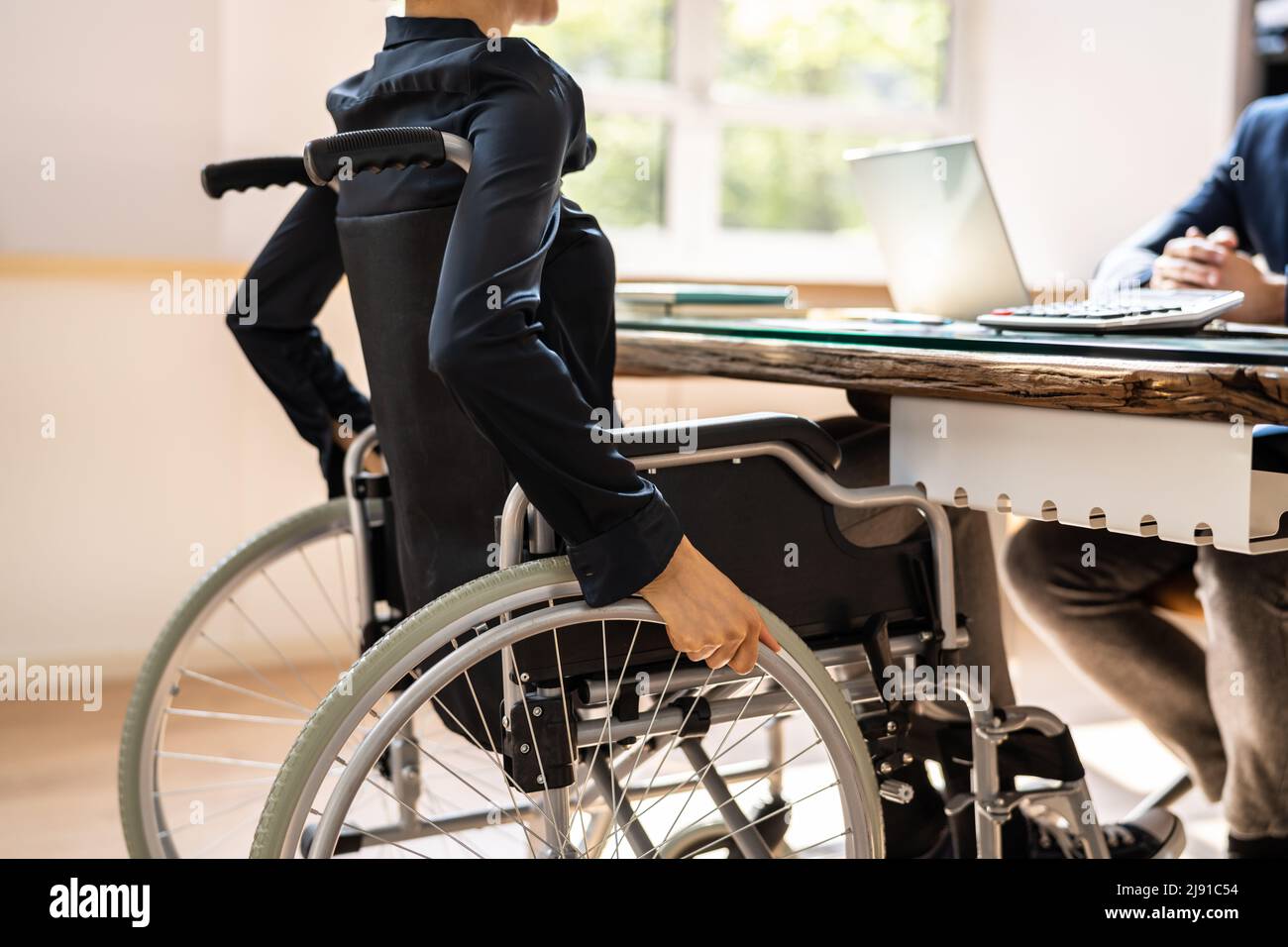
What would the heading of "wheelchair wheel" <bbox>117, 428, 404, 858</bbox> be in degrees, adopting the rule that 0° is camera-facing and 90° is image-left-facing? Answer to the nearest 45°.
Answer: approximately 225°

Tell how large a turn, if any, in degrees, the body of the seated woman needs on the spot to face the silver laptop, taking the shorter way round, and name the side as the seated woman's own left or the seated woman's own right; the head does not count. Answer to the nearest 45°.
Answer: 0° — they already face it

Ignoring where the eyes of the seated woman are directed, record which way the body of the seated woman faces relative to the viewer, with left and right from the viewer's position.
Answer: facing away from the viewer and to the right of the viewer

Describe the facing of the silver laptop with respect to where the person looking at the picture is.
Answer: facing away from the viewer and to the right of the viewer

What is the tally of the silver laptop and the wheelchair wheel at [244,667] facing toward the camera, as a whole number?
0
